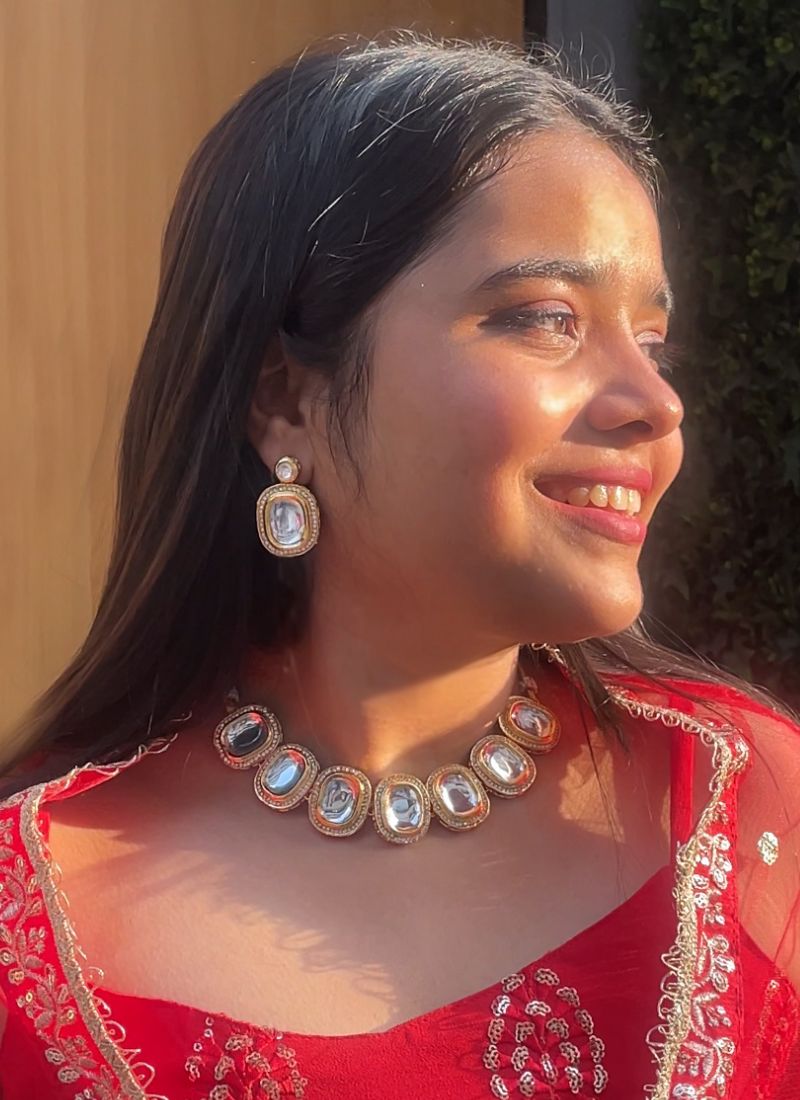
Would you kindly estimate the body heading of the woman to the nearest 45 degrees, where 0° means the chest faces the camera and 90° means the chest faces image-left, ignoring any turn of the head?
approximately 0°

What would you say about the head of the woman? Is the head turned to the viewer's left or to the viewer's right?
to the viewer's right
